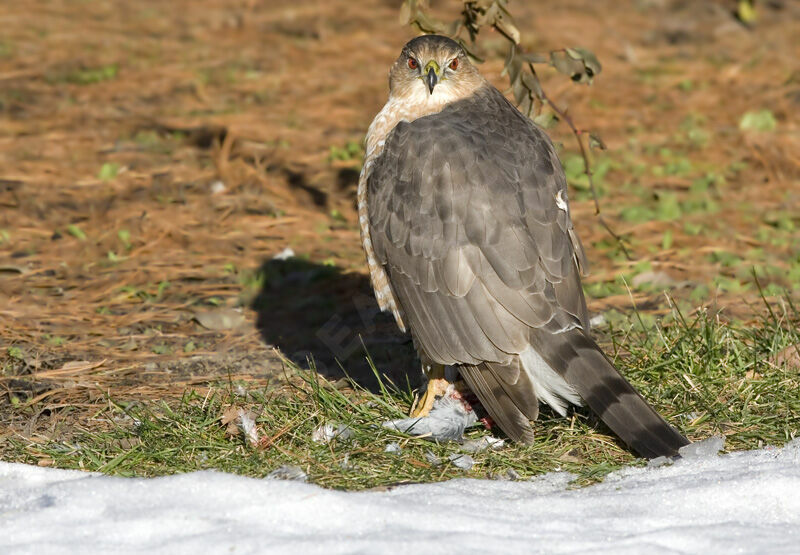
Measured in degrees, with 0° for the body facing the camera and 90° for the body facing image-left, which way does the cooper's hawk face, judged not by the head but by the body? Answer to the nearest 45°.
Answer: approximately 135°

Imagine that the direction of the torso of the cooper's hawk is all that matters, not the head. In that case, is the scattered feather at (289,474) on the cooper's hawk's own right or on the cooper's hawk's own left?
on the cooper's hawk's own left
